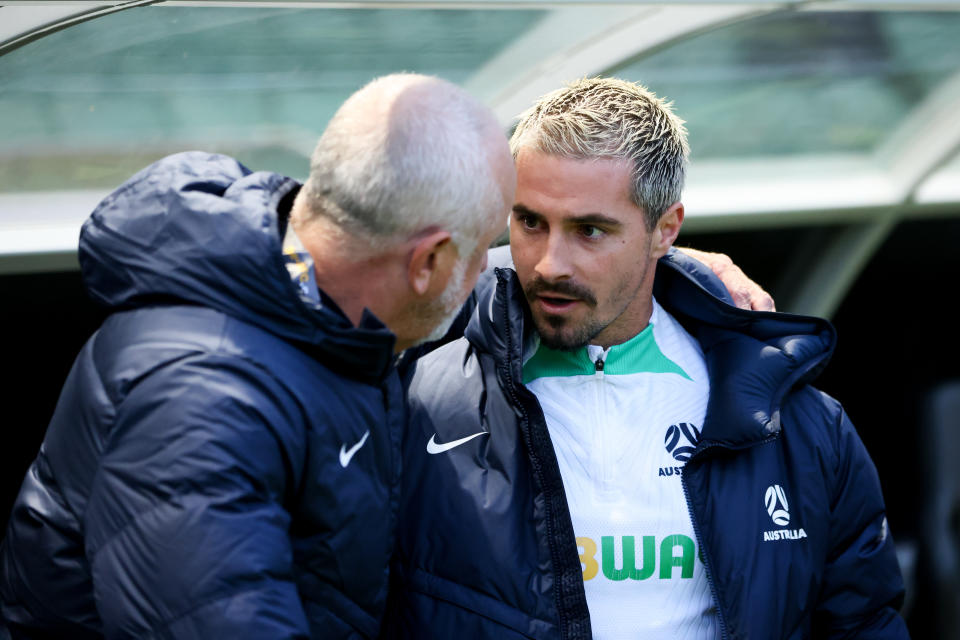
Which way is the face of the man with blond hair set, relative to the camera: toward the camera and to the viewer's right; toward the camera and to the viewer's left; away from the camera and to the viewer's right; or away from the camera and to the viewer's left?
toward the camera and to the viewer's left

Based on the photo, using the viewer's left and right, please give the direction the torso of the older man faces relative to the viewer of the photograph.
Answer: facing to the right of the viewer

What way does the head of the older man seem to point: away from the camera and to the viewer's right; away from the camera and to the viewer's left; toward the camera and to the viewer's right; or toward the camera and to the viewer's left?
away from the camera and to the viewer's right

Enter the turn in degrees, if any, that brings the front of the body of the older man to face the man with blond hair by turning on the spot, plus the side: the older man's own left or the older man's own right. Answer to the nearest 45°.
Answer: approximately 45° to the older man's own left
